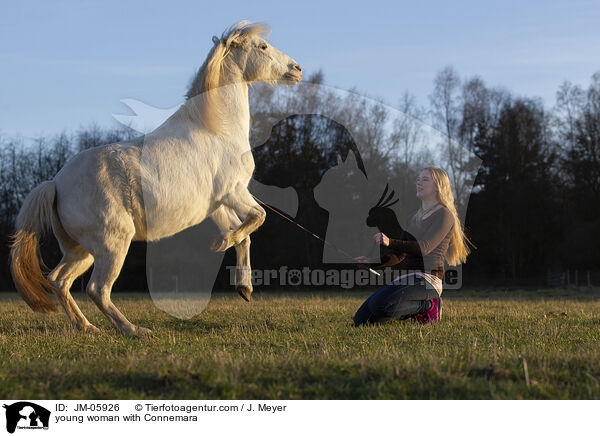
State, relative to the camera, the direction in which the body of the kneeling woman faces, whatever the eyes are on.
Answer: to the viewer's left

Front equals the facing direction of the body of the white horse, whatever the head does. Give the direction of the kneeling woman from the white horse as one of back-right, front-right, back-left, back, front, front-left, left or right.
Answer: front

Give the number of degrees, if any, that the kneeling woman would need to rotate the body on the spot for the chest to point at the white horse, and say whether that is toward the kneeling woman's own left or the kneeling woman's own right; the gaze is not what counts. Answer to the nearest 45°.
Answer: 0° — they already face it

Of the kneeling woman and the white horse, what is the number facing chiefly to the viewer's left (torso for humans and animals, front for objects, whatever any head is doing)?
1

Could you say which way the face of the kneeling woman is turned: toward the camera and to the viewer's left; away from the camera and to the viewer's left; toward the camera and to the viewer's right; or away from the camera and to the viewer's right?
toward the camera and to the viewer's left

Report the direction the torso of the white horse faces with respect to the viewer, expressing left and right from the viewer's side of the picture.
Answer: facing to the right of the viewer
